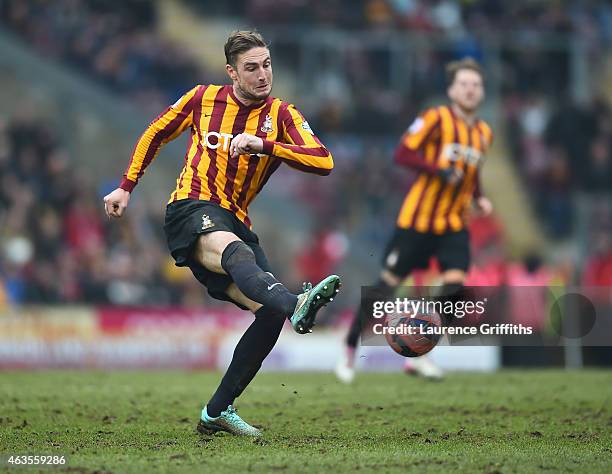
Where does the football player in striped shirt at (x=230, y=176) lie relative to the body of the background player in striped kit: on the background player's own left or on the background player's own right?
on the background player's own right

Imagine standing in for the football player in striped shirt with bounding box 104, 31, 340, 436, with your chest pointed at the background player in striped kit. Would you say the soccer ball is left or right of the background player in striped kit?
right

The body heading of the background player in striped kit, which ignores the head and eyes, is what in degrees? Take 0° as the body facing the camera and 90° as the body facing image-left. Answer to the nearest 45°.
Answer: approximately 315°

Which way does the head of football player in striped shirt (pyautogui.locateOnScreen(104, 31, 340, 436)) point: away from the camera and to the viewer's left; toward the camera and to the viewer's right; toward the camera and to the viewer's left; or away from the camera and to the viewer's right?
toward the camera and to the viewer's right

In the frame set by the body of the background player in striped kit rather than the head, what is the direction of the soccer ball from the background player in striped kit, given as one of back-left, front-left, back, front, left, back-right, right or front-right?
front-right
